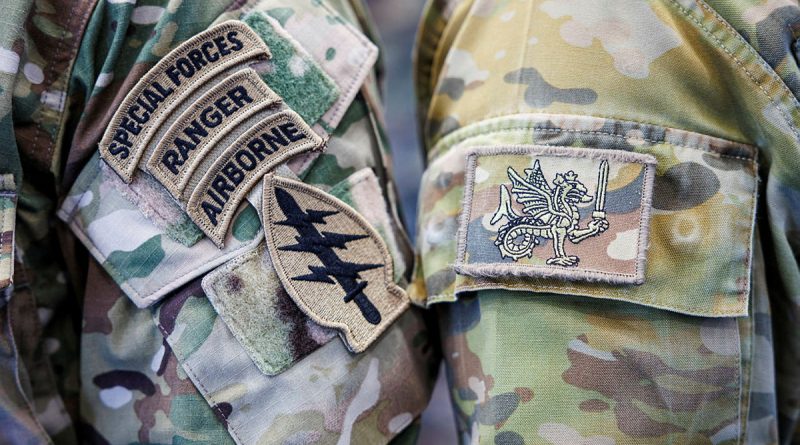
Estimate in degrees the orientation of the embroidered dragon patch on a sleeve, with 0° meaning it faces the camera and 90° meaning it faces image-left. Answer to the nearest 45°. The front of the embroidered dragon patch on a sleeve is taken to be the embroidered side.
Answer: approximately 0°
